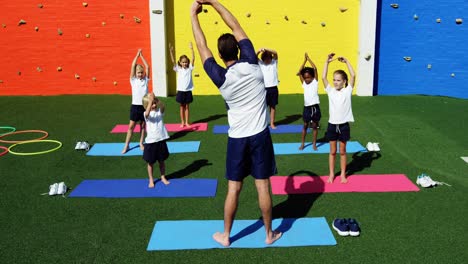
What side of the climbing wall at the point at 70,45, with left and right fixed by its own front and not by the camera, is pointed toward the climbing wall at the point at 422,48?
left

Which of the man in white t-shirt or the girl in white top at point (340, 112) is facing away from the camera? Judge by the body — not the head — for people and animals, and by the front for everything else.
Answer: the man in white t-shirt

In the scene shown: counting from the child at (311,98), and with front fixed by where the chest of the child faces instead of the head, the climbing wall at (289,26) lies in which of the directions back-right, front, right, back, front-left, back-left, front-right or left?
back

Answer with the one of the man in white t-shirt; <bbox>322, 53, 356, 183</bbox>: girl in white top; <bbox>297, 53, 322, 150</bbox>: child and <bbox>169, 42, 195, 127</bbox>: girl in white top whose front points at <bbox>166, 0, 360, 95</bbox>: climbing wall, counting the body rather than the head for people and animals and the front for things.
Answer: the man in white t-shirt

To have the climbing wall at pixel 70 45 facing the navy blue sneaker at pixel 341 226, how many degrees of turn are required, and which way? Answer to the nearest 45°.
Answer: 0° — it already faces it

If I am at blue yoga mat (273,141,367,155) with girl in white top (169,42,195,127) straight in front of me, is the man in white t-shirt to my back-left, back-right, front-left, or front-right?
back-left

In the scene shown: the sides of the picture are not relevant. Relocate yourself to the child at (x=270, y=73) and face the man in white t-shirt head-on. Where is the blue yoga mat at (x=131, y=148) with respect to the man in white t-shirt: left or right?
right

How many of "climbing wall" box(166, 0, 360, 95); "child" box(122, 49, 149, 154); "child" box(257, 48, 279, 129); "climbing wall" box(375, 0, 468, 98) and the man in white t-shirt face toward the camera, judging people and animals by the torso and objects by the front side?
4

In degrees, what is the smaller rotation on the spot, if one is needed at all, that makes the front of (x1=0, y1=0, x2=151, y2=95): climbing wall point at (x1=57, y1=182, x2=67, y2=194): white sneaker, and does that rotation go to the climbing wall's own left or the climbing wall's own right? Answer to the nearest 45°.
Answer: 0° — it already faces it

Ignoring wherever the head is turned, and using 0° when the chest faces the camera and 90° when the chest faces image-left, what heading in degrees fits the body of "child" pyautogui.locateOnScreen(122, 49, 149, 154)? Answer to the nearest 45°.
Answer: approximately 0°

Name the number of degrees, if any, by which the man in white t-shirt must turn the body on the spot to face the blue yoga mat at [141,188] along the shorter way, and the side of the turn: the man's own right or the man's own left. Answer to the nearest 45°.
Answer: approximately 45° to the man's own left

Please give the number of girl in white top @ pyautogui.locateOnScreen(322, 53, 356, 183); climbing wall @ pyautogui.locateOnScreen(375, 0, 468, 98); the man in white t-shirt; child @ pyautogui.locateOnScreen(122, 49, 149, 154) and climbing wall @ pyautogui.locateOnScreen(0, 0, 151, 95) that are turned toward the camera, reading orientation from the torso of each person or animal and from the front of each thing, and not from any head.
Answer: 4

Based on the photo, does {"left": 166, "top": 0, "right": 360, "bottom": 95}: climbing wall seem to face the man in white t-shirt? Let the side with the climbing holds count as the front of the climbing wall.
yes
